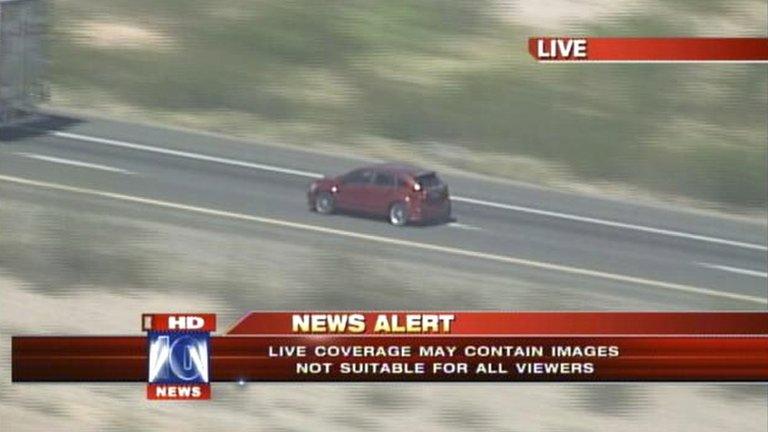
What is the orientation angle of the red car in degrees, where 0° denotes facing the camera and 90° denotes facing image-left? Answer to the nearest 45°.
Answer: approximately 135°
